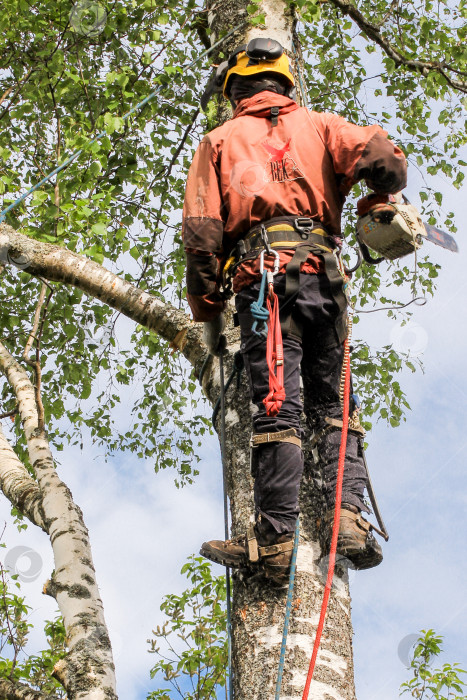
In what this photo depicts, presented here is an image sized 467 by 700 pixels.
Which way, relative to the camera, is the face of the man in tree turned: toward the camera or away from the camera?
away from the camera

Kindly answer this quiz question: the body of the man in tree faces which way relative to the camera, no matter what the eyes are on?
away from the camera
